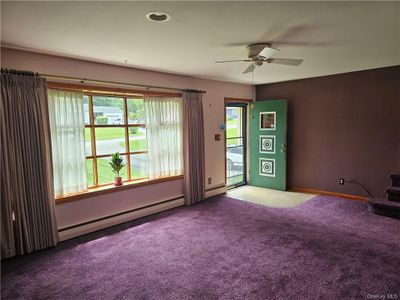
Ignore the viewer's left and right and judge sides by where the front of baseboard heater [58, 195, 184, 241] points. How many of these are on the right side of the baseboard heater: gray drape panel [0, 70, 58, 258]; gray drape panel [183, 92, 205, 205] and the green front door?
1

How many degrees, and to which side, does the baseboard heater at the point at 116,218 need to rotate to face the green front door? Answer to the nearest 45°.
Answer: approximately 45° to its left

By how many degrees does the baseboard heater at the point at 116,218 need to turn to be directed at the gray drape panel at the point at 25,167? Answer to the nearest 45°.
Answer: approximately 90° to its right

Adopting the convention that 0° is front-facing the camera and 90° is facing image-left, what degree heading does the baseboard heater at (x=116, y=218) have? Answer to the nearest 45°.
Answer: approximately 315°

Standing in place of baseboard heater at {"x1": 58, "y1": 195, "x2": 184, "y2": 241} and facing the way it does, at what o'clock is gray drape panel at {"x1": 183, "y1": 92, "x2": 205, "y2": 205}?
The gray drape panel is roughly at 10 o'clock from the baseboard heater.
